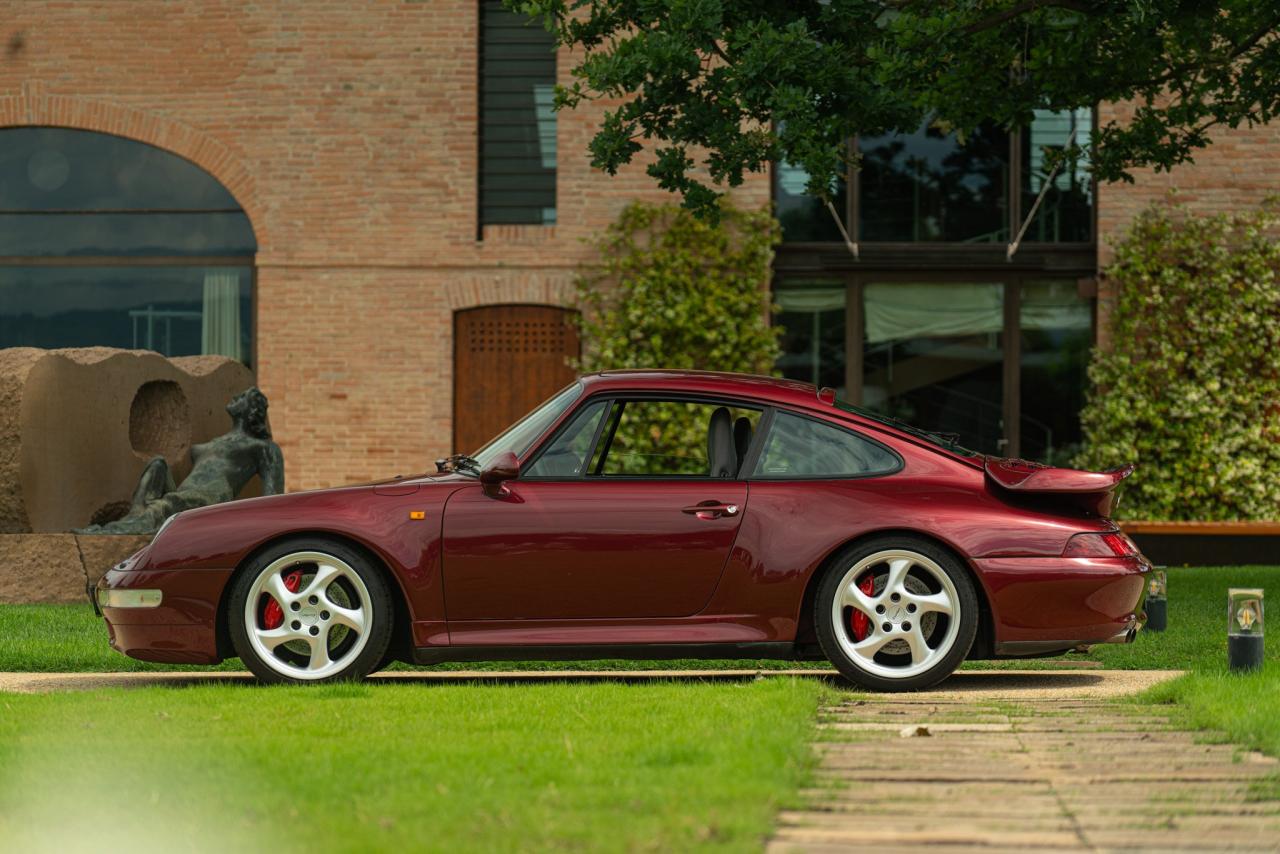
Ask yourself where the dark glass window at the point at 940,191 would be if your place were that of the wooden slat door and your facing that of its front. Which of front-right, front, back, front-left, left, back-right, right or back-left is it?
left

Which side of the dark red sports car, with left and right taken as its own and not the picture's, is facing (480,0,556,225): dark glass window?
right

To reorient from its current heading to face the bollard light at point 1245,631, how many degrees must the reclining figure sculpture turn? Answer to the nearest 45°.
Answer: approximately 135° to its left

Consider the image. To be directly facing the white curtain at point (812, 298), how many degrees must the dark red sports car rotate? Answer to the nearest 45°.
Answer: approximately 90° to its right

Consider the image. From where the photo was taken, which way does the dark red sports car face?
to the viewer's left

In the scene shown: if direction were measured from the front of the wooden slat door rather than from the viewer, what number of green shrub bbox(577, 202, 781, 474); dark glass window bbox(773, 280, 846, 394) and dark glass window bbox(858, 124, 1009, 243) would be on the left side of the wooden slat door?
3

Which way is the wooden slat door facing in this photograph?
toward the camera

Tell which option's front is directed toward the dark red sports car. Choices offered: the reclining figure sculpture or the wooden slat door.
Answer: the wooden slat door

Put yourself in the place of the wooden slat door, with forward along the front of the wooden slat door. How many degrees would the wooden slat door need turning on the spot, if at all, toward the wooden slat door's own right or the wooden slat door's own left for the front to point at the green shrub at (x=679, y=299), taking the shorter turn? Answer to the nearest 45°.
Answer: approximately 90° to the wooden slat door's own left
